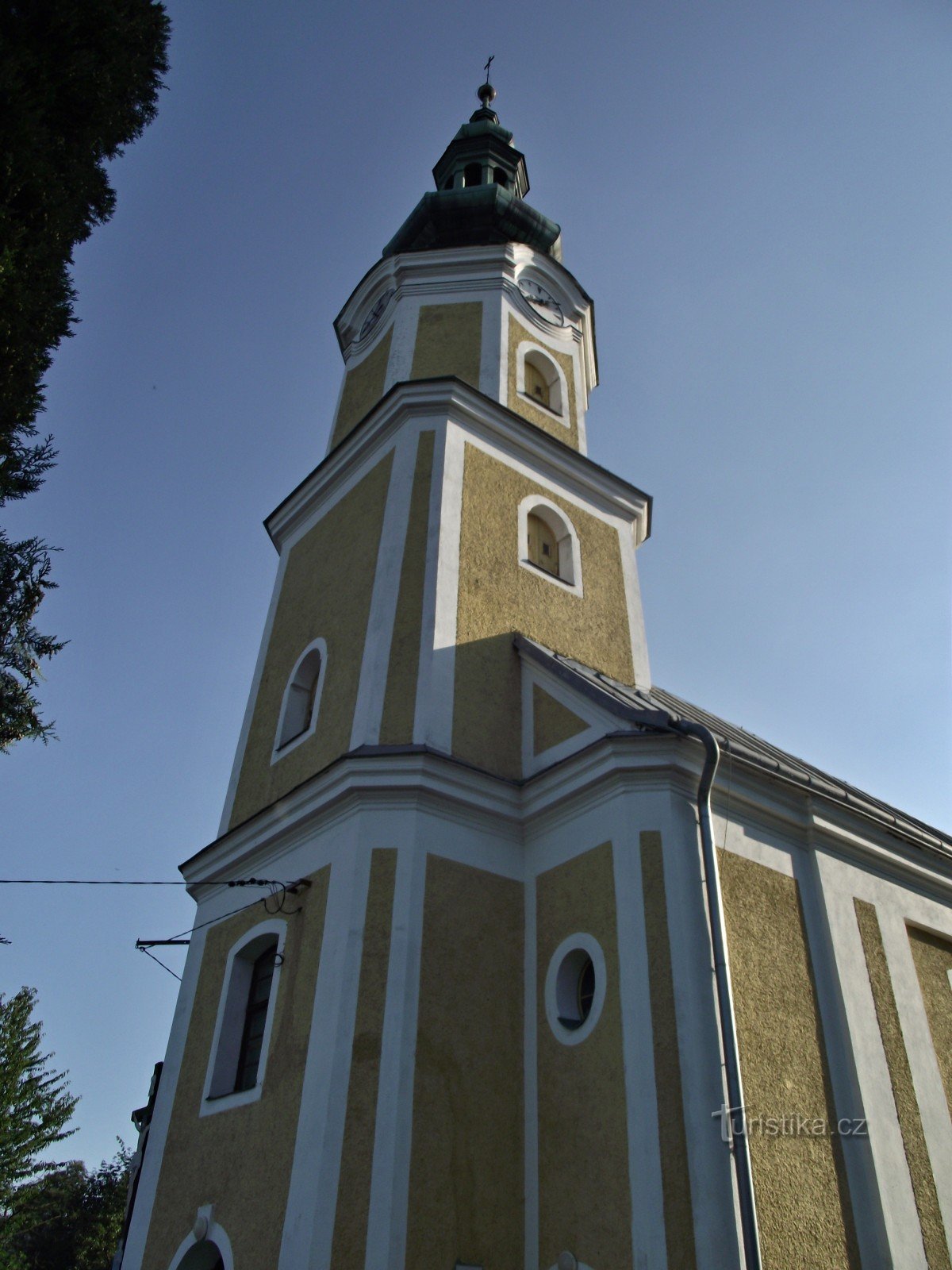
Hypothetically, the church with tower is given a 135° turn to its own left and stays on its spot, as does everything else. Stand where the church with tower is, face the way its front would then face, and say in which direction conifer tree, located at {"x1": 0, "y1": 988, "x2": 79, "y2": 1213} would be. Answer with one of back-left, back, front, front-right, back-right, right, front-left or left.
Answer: back-left

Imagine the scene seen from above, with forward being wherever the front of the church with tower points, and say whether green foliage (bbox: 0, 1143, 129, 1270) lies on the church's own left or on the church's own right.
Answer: on the church's own right

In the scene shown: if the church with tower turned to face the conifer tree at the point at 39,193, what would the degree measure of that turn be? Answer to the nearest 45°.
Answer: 0° — it already faces it

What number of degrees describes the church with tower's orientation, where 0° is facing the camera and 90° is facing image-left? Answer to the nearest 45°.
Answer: approximately 45°
